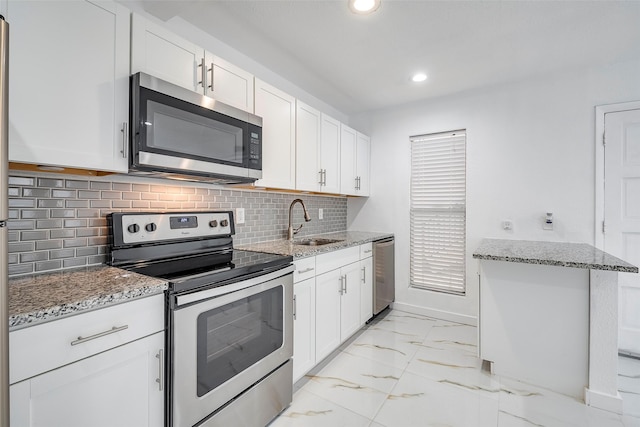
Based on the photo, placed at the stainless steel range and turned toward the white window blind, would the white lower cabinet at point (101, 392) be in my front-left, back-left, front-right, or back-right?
back-right

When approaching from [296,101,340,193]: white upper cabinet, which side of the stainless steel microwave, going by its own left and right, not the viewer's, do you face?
left

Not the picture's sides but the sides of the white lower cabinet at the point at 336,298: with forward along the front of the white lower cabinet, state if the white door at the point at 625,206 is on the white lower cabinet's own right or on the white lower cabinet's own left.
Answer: on the white lower cabinet's own left

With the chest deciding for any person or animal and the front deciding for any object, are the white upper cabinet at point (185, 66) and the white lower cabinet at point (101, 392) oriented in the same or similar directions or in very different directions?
same or similar directions

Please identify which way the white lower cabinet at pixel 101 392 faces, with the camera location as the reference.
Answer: facing the viewer and to the right of the viewer

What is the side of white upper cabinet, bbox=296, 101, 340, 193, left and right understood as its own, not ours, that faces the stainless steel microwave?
right

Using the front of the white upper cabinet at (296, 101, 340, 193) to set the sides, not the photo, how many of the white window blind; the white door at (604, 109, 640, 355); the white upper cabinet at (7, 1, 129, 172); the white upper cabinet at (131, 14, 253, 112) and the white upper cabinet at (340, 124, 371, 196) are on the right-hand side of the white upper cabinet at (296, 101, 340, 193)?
2

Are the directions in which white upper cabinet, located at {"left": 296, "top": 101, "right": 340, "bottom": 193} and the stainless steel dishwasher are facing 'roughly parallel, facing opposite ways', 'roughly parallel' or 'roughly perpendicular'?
roughly parallel

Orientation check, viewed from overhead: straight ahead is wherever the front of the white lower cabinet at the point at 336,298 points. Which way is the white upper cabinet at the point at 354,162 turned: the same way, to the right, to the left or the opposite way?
the same way

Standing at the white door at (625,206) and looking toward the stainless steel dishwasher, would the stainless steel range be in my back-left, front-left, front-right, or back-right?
front-left

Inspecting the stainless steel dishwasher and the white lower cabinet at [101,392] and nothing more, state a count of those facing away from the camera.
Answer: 0
